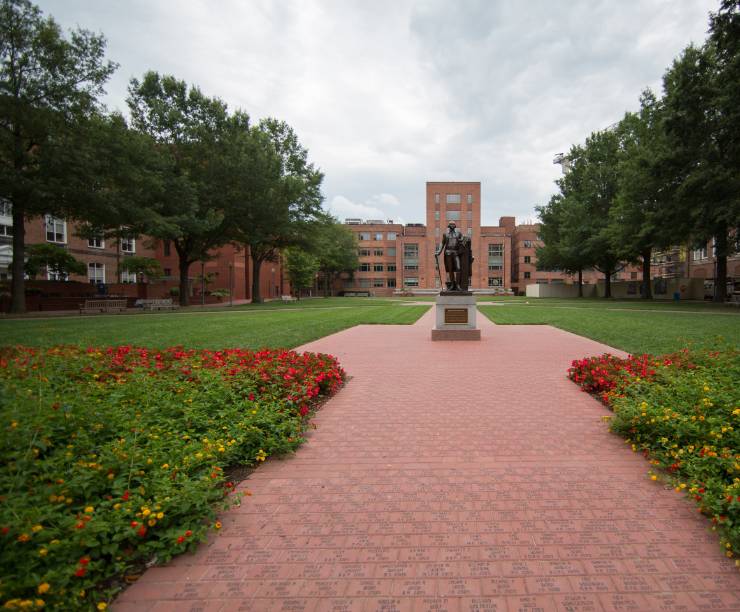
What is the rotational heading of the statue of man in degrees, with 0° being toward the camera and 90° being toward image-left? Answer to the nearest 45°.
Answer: approximately 0°

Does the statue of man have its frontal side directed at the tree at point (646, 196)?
no

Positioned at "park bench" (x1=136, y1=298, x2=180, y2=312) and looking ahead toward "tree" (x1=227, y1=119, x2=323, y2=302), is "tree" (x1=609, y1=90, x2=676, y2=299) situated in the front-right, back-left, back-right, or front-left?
front-right

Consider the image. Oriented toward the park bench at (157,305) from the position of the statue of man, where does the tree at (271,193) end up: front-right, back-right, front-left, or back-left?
front-right

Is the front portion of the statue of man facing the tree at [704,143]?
no

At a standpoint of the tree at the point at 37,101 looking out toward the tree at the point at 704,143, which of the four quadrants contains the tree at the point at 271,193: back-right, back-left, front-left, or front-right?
front-left

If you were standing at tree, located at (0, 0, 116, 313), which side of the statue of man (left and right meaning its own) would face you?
right

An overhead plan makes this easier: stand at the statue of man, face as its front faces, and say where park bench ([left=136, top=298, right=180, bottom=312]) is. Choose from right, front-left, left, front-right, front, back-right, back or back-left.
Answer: back-right

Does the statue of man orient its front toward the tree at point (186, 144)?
no

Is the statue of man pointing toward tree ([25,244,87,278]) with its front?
no

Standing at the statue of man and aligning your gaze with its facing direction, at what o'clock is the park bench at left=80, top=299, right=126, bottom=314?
The park bench is roughly at 4 o'clock from the statue of man.

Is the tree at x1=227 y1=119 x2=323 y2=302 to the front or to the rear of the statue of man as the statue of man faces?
to the rear
